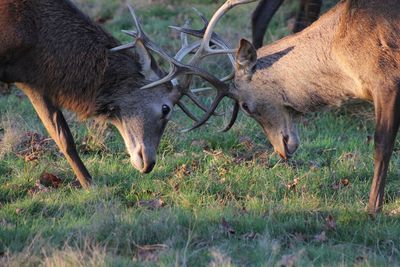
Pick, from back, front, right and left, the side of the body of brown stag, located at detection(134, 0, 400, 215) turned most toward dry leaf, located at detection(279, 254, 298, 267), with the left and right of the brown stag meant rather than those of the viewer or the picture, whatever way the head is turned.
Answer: left

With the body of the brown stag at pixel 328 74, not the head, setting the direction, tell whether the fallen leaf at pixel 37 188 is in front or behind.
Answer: in front

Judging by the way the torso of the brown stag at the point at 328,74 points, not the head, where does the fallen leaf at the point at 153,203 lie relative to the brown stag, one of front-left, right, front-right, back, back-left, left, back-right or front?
front-left

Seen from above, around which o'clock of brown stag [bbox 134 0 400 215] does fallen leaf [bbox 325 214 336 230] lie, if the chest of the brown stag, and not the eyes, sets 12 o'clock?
The fallen leaf is roughly at 9 o'clock from the brown stag.

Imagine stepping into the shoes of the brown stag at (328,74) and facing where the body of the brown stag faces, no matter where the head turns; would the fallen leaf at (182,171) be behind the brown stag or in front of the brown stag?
in front

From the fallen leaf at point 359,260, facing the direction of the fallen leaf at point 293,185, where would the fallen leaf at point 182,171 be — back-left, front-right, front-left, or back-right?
front-left

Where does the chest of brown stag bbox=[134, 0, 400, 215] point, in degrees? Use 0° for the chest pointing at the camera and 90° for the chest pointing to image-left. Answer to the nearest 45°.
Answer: approximately 90°

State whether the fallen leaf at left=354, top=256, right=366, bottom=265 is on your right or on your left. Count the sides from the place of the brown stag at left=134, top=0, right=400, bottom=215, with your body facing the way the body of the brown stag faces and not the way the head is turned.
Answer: on your left

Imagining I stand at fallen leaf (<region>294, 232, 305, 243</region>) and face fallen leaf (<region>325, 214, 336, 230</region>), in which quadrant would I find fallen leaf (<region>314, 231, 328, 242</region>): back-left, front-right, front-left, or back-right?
front-right

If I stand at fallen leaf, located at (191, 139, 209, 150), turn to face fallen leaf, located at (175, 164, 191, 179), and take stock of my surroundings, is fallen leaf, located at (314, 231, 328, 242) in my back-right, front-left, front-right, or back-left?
front-left

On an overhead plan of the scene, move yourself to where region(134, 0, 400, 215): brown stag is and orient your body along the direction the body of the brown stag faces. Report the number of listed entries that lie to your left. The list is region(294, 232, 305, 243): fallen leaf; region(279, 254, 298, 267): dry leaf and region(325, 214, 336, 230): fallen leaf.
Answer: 3
